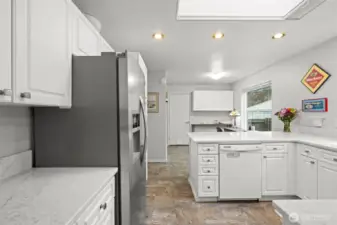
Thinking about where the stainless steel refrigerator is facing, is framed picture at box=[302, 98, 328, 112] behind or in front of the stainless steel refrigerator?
in front

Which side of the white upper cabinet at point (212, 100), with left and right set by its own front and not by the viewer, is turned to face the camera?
front

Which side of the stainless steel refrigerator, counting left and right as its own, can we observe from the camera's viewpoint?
right

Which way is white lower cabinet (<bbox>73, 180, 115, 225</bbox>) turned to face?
to the viewer's right

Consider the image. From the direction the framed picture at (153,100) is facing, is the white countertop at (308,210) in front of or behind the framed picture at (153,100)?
in front

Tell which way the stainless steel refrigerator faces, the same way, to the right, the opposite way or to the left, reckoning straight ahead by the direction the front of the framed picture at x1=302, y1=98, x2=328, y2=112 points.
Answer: the opposite way

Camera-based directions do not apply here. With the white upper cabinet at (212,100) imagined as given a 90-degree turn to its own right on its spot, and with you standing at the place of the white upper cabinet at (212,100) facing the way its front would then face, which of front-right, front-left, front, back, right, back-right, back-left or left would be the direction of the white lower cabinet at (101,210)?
left

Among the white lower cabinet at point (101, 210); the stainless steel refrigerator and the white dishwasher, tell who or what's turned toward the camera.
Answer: the white dishwasher

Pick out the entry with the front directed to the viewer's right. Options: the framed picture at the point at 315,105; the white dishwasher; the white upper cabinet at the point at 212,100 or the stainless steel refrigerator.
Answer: the stainless steel refrigerator

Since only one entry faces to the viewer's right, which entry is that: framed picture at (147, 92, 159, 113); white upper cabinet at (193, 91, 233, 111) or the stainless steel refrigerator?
the stainless steel refrigerator

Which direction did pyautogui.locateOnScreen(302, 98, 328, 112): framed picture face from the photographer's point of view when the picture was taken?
facing the viewer and to the left of the viewer

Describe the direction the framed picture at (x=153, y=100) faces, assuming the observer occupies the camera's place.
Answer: facing the viewer
